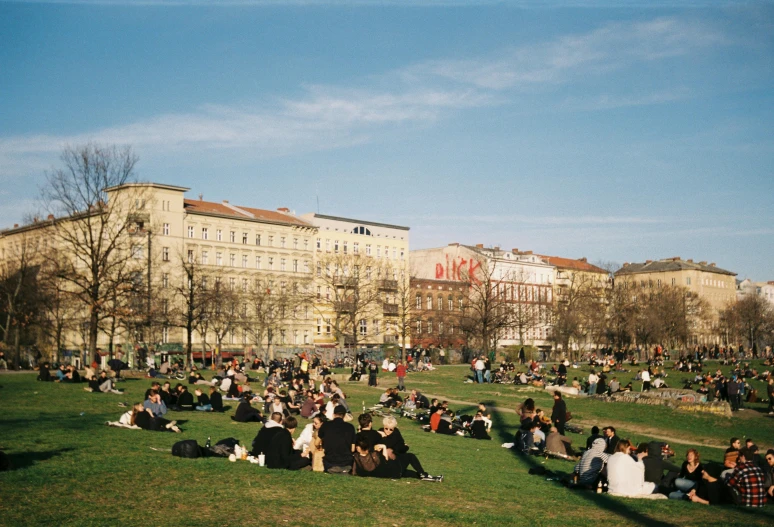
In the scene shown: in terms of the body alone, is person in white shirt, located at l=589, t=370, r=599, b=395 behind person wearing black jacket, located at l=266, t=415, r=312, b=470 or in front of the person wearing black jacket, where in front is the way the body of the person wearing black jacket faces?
in front

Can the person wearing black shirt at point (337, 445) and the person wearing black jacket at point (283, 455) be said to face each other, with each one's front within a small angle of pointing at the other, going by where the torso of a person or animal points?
no

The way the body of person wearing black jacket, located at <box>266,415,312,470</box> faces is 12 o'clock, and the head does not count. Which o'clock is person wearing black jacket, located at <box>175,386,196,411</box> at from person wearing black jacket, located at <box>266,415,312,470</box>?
person wearing black jacket, located at <box>175,386,196,411</box> is roughly at 10 o'clock from person wearing black jacket, located at <box>266,415,312,470</box>.

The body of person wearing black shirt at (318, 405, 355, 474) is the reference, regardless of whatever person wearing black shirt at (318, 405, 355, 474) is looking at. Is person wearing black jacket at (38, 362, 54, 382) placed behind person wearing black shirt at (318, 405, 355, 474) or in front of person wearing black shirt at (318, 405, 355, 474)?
in front

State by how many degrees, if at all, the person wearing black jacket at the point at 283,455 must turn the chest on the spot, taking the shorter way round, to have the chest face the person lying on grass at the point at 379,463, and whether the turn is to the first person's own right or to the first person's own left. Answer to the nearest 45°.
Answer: approximately 45° to the first person's own right

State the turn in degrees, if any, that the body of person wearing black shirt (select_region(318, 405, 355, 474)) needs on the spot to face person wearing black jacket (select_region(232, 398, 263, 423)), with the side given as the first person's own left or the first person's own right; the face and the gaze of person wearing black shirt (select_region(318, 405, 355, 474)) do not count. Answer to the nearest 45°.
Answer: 0° — they already face them

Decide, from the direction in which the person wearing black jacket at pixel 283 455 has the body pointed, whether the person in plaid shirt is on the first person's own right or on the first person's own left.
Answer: on the first person's own right

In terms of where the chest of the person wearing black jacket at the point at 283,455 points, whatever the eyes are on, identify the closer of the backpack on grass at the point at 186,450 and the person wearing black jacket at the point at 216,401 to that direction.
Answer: the person wearing black jacket

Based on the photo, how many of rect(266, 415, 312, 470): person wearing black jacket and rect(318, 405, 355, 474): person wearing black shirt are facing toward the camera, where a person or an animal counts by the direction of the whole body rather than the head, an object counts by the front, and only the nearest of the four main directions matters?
0

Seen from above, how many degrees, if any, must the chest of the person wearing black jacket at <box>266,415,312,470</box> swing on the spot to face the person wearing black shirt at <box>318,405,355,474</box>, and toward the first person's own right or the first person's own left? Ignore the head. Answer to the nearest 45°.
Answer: approximately 45° to the first person's own right

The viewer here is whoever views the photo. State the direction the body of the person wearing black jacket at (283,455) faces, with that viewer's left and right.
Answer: facing away from the viewer and to the right of the viewer

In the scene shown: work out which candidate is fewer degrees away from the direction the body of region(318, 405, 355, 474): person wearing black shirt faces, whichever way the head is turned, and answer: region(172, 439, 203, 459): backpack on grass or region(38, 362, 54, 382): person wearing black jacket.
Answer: the person wearing black jacket

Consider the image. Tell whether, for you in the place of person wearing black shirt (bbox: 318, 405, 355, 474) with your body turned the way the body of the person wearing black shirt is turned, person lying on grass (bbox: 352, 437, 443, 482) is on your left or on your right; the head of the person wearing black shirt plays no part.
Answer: on your right

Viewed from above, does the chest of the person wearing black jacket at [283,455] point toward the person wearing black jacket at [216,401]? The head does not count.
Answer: no

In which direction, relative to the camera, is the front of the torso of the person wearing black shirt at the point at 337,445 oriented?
away from the camera

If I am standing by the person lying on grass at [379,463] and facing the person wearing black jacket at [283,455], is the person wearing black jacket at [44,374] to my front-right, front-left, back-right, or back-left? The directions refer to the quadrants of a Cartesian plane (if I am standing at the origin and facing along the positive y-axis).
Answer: front-right
